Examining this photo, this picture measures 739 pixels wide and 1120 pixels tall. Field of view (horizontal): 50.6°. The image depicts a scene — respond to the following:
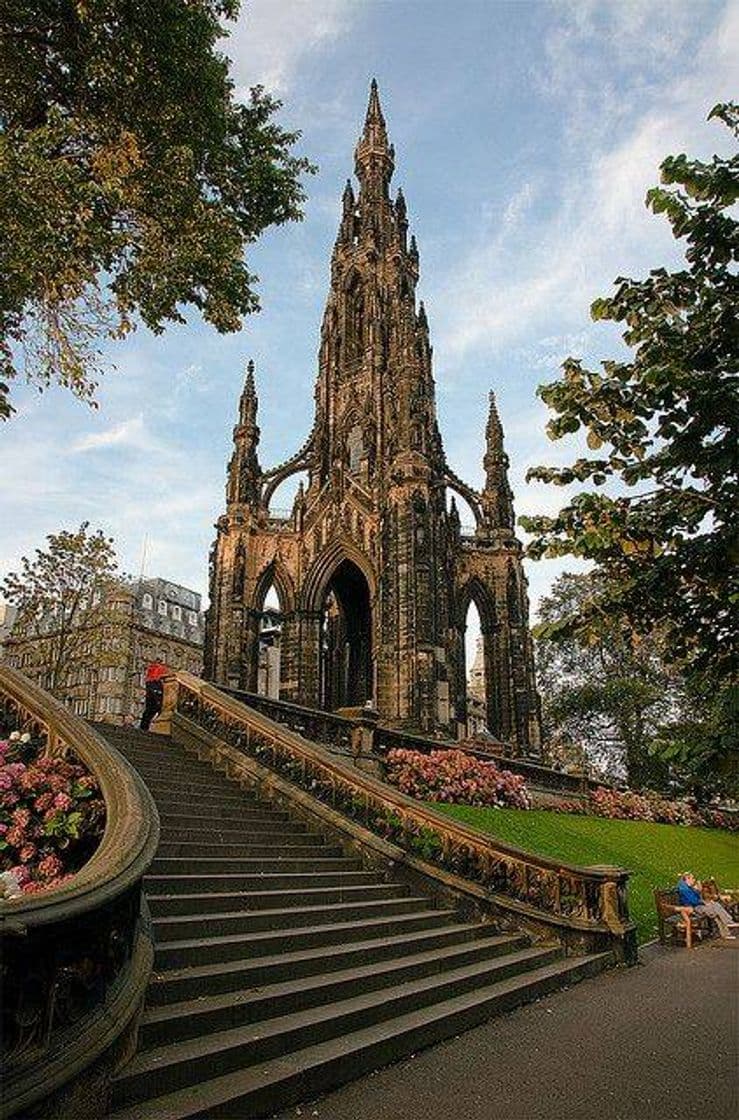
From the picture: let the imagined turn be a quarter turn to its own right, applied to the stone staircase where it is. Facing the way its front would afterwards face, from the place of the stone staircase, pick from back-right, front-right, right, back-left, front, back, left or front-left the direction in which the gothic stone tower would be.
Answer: back-right

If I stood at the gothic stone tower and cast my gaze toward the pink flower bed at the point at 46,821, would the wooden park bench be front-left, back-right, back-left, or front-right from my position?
front-left

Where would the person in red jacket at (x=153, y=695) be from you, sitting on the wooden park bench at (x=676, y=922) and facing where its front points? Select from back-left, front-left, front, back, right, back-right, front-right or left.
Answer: back-right

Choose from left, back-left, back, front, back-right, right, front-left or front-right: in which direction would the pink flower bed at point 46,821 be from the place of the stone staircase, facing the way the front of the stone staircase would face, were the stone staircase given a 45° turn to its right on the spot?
right

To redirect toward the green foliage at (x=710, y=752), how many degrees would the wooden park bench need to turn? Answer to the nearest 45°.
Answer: approximately 90° to its left

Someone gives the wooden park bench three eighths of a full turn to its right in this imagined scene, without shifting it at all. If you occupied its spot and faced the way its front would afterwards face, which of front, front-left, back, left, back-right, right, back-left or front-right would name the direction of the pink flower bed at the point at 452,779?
front-right

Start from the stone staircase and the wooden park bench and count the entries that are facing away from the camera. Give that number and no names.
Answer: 0

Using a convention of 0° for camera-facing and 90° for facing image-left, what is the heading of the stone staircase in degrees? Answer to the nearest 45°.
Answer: approximately 315°

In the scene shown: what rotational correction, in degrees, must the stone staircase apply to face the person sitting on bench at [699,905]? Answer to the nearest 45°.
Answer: approximately 90° to its left

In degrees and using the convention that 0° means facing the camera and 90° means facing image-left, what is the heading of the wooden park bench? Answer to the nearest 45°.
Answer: approximately 315°
